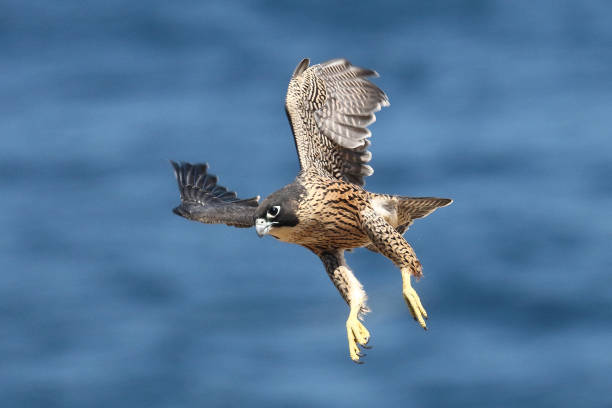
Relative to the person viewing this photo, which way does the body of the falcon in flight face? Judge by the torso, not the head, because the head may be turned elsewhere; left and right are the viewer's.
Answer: facing the viewer and to the left of the viewer
